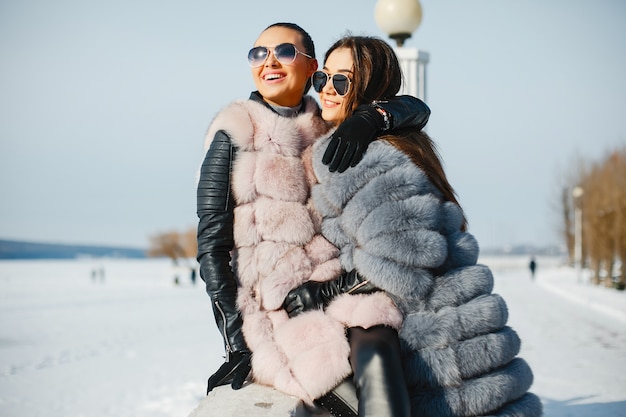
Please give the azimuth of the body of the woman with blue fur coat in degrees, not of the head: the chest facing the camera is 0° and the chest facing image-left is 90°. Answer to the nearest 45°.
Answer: approximately 90°

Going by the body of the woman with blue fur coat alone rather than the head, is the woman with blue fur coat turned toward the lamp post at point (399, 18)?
no

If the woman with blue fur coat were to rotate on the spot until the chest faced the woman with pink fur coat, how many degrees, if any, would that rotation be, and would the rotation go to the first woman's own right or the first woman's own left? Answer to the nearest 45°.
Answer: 0° — they already face them

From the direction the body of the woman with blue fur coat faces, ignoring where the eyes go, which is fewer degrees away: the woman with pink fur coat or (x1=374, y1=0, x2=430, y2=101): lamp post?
the woman with pink fur coat

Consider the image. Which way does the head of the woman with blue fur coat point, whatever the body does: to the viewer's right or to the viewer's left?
to the viewer's left

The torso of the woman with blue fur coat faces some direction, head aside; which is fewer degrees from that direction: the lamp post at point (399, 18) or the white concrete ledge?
the white concrete ledge

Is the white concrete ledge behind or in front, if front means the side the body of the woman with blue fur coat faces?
in front
